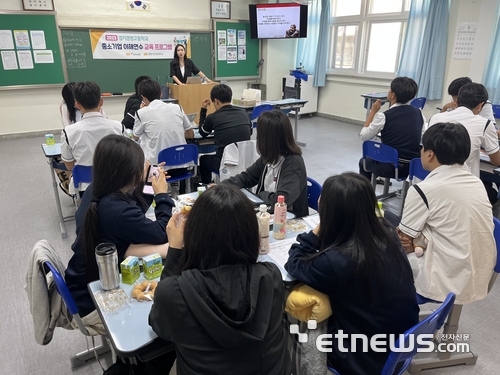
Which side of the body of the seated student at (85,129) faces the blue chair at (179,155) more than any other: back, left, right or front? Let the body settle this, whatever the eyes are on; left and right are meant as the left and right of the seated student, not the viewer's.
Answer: right

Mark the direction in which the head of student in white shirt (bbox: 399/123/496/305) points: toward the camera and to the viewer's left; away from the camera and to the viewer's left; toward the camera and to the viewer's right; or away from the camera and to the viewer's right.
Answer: away from the camera and to the viewer's left

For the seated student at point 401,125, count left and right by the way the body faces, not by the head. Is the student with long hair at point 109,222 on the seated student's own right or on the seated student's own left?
on the seated student's own left

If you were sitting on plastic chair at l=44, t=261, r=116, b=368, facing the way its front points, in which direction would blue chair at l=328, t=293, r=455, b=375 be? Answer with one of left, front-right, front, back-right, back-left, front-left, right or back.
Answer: front-right

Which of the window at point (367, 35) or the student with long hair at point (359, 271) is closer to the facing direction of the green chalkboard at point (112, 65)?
the student with long hair

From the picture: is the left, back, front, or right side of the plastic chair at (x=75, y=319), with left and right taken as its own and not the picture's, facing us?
right

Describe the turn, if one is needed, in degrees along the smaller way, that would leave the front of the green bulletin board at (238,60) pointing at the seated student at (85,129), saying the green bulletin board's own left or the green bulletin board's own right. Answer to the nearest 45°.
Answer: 0° — it already faces them

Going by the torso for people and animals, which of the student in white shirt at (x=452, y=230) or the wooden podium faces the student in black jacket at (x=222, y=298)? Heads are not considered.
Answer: the wooden podium

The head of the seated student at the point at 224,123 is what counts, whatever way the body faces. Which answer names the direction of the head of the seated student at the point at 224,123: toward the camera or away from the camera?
away from the camera

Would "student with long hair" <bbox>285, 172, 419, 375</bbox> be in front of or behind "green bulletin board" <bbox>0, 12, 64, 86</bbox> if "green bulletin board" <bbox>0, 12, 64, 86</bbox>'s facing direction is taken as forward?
in front

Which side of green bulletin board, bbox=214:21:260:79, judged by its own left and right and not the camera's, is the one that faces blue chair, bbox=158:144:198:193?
front

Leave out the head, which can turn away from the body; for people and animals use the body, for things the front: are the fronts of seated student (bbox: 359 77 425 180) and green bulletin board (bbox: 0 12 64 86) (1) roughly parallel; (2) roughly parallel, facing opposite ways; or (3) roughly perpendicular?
roughly parallel, facing opposite ways

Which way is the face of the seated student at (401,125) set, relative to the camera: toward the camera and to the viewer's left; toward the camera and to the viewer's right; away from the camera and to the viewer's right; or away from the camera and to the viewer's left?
away from the camera and to the viewer's left

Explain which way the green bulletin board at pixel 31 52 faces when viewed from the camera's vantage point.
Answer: facing the viewer

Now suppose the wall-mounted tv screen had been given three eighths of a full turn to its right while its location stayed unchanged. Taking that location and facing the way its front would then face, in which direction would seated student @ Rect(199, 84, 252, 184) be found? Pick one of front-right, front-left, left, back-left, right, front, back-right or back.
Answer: back-left

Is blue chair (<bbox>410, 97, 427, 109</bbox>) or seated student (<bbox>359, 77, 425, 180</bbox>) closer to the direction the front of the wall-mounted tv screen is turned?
the seated student

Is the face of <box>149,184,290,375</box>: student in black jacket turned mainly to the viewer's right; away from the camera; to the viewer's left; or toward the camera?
away from the camera

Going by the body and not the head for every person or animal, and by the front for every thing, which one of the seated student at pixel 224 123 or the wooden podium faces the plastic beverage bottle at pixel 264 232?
the wooden podium

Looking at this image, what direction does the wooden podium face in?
toward the camera

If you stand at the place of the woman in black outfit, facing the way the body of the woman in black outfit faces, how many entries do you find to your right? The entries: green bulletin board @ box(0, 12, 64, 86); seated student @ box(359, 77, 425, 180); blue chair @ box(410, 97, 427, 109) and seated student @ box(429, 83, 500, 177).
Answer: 1

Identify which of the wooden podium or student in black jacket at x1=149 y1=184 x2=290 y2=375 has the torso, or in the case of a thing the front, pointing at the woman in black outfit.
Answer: the student in black jacket

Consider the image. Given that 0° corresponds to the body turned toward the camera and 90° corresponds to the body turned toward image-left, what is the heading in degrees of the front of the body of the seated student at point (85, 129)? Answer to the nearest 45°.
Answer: approximately 180°
